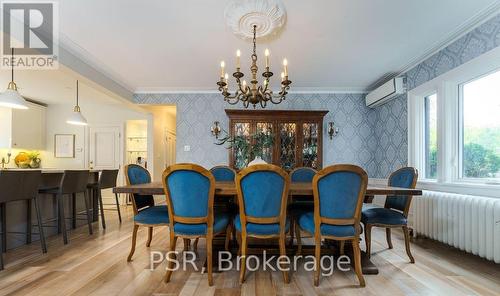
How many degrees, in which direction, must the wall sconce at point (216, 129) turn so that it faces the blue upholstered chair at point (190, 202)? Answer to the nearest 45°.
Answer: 0° — it already faces it

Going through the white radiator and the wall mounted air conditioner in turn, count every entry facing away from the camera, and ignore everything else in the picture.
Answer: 0

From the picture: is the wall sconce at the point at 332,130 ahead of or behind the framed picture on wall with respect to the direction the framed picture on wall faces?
ahead

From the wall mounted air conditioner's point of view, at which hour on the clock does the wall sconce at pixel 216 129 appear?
The wall sconce is roughly at 1 o'clock from the wall mounted air conditioner.

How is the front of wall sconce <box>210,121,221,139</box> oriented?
toward the camera

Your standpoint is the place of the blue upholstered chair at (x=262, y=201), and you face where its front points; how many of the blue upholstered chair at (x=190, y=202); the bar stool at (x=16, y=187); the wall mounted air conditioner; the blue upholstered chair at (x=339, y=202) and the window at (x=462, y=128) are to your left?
2

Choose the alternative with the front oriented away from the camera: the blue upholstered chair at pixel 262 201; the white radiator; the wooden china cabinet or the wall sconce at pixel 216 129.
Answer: the blue upholstered chair

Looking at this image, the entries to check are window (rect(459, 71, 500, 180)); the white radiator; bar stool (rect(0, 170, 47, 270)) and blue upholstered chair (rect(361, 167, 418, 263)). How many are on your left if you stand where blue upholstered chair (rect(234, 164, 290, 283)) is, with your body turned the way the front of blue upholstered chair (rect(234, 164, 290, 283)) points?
1

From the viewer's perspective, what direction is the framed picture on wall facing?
toward the camera

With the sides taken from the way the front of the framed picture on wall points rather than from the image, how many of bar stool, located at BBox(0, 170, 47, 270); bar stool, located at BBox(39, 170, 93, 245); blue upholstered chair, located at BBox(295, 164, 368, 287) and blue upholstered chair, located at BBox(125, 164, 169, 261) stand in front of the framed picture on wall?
4

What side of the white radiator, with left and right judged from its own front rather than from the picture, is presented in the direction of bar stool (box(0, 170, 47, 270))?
front

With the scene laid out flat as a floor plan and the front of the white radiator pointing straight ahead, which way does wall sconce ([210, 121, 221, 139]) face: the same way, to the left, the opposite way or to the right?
to the left

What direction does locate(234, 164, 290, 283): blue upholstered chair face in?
away from the camera

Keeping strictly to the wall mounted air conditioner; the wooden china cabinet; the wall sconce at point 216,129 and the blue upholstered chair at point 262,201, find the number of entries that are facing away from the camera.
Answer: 1

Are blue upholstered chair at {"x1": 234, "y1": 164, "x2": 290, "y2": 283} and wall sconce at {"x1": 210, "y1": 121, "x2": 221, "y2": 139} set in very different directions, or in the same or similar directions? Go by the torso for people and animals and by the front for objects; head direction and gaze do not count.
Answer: very different directions

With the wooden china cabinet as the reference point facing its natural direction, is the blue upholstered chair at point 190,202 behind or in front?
in front

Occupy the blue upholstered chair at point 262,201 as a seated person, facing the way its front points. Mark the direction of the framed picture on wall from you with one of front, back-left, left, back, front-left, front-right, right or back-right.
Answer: front-left

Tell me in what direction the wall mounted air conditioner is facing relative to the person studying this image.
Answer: facing the viewer and to the left of the viewer

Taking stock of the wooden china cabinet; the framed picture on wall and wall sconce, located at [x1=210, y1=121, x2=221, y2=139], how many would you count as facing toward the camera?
3

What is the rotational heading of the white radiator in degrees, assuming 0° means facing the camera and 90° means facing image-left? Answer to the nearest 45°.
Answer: approximately 45°
